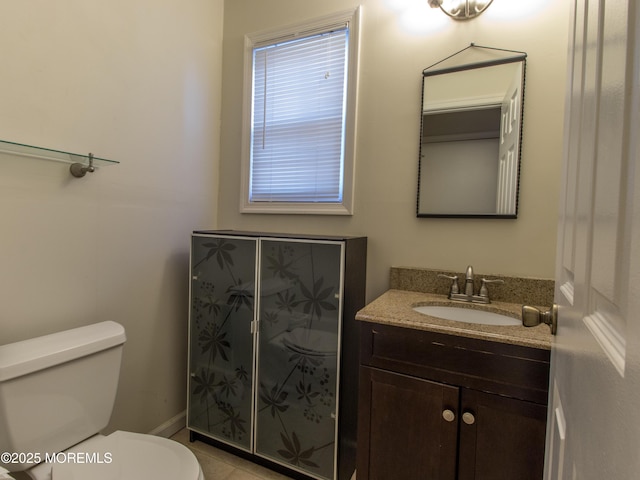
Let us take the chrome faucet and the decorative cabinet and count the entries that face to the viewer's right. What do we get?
0

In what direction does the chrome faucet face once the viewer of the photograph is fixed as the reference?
facing the viewer

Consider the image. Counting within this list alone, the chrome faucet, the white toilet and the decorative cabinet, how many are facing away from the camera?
0

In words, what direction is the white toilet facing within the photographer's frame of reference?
facing the viewer and to the right of the viewer

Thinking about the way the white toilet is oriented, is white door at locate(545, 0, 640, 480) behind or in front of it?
in front

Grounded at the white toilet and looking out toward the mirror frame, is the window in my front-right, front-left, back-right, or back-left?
front-left

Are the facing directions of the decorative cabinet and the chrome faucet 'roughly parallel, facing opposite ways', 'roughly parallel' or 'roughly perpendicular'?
roughly parallel

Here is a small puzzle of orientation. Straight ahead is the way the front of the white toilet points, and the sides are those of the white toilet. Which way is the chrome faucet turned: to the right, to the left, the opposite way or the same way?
to the right

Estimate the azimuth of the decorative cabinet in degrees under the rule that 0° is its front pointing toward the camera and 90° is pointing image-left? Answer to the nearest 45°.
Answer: approximately 45°

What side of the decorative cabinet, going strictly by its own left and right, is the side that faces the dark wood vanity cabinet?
left

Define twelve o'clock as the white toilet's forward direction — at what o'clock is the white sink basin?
The white sink basin is roughly at 11 o'clock from the white toilet.

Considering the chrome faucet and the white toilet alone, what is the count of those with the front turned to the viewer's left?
0
